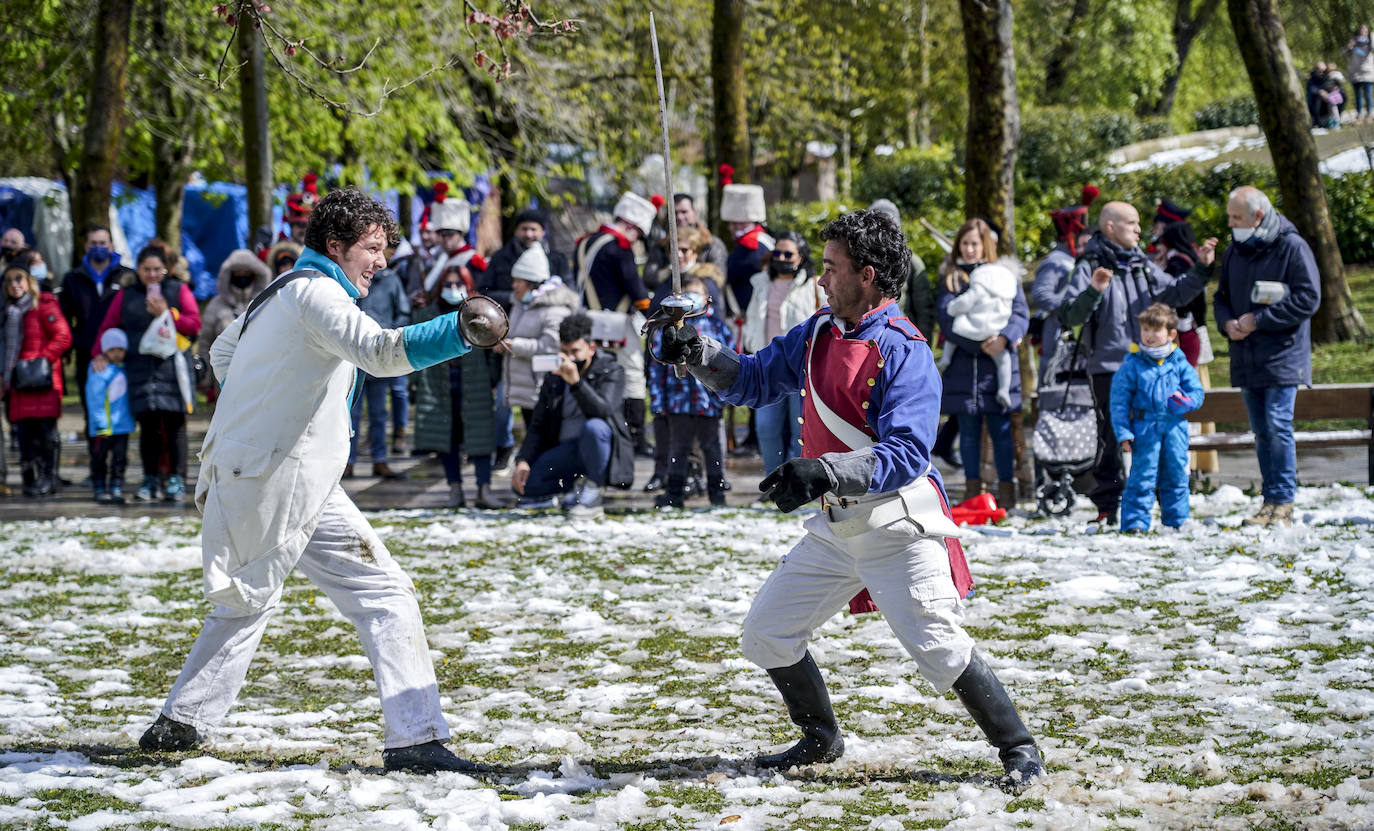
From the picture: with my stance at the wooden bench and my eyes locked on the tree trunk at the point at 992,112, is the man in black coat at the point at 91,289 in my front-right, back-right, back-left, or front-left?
front-left

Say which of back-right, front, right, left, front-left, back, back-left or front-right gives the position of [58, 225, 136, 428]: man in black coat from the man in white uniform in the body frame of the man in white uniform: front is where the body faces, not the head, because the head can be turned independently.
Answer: left

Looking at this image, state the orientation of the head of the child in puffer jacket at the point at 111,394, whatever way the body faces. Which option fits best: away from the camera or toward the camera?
toward the camera

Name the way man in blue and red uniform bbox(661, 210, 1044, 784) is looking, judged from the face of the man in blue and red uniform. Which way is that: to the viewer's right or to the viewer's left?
to the viewer's left

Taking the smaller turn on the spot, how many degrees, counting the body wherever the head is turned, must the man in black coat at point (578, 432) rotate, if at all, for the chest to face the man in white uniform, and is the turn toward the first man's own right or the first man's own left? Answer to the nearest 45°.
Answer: approximately 45° to the first man's own left

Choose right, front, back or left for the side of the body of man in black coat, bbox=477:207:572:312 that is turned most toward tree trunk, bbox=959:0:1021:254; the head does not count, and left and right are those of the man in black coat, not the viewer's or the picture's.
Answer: left

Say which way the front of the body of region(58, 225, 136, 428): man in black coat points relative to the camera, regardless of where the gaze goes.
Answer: toward the camera

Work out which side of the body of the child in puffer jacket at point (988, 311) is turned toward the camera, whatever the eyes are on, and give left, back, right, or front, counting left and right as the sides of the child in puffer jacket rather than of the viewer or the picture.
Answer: back

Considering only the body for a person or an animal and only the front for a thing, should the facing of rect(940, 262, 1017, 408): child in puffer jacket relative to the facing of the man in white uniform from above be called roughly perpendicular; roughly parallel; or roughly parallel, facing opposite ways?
roughly perpendicular

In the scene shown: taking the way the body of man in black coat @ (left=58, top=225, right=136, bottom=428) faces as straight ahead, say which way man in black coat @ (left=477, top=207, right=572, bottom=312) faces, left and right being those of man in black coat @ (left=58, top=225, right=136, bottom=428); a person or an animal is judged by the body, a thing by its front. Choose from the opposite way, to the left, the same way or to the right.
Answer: the same way

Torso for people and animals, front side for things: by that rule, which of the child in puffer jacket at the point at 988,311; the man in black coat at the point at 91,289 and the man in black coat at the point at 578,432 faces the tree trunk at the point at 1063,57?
the child in puffer jacket

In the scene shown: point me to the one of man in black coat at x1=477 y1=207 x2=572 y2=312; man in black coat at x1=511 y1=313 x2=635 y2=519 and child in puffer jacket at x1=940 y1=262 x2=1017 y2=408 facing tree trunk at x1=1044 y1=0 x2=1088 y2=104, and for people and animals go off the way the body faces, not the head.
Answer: the child in puffer jacket

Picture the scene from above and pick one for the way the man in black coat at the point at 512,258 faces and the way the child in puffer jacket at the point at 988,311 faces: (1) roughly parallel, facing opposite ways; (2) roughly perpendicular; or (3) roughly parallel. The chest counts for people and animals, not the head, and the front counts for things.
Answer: roughly parallel, facing opposite ways

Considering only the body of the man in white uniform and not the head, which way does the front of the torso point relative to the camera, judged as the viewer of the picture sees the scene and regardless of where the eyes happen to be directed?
to the viewer's right

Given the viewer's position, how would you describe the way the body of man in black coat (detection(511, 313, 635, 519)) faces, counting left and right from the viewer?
facing the viewer and to the left of the viewer

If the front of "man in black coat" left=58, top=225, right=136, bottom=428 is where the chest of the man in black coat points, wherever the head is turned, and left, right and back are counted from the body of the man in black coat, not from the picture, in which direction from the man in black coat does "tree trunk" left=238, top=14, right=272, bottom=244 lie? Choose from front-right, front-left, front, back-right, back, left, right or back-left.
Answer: back-left

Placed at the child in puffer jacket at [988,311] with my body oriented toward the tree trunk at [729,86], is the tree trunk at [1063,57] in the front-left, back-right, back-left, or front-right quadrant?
front-right

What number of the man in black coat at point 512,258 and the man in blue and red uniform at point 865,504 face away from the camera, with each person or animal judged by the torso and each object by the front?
0

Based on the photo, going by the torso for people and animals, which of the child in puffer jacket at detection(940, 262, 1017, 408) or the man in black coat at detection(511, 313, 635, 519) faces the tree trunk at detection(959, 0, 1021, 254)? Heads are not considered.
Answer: the child in puffer jacket

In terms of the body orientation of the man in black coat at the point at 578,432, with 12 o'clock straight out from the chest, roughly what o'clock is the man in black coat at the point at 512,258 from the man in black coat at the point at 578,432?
the man in black coat at the point at 512,258 is roughly at 4 o'clock from the man in black coat at the point at 578,432.

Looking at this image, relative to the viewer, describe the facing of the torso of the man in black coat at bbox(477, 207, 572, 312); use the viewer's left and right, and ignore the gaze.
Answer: facing the viewer

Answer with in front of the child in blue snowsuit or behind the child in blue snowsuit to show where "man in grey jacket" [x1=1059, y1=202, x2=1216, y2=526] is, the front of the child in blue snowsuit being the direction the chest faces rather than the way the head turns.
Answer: behind
